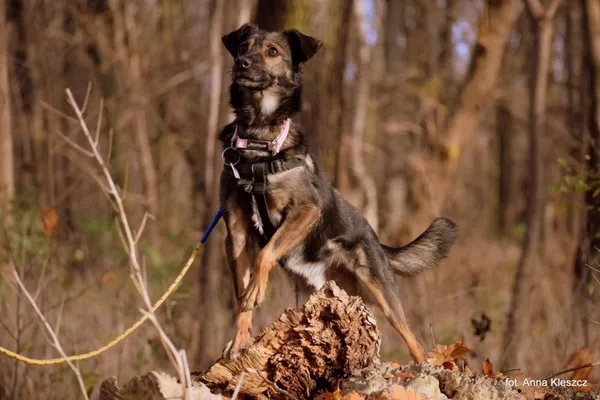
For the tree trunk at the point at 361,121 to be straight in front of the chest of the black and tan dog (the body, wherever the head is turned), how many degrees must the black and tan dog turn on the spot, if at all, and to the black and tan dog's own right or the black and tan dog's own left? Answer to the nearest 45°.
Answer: approximately 135° to the black and tan dog's own right

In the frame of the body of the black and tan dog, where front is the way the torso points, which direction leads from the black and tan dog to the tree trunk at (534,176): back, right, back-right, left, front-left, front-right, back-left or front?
back

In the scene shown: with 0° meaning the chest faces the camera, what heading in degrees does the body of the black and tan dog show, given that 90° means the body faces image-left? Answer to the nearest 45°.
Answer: approximately 45°

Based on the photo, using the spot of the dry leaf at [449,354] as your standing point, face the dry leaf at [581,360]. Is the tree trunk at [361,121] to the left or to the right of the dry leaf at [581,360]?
left

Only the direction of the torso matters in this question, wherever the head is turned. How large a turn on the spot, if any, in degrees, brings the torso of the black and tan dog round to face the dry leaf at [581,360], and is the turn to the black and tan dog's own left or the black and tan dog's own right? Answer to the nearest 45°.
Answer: approximately 135° to the black and tan dog's own left

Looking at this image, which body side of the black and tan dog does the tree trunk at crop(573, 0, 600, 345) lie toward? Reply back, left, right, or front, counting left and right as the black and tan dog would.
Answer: back

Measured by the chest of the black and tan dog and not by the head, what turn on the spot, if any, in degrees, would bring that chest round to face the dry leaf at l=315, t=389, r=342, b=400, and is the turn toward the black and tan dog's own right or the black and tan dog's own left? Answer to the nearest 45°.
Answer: approximately 45° to the black and tan dog's own left

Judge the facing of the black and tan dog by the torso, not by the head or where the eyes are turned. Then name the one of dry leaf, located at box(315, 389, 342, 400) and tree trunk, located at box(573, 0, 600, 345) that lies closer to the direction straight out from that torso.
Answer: the dry leaf

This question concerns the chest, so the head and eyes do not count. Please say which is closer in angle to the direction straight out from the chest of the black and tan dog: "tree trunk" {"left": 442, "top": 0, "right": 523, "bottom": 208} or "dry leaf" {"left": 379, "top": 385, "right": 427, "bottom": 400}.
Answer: the dry leaf

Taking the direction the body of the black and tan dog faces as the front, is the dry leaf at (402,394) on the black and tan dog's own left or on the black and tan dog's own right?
on the black and tan dog's own left

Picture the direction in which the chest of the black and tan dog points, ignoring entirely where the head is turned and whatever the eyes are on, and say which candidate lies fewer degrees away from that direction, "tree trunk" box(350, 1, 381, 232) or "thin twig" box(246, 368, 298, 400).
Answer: the thin twig
